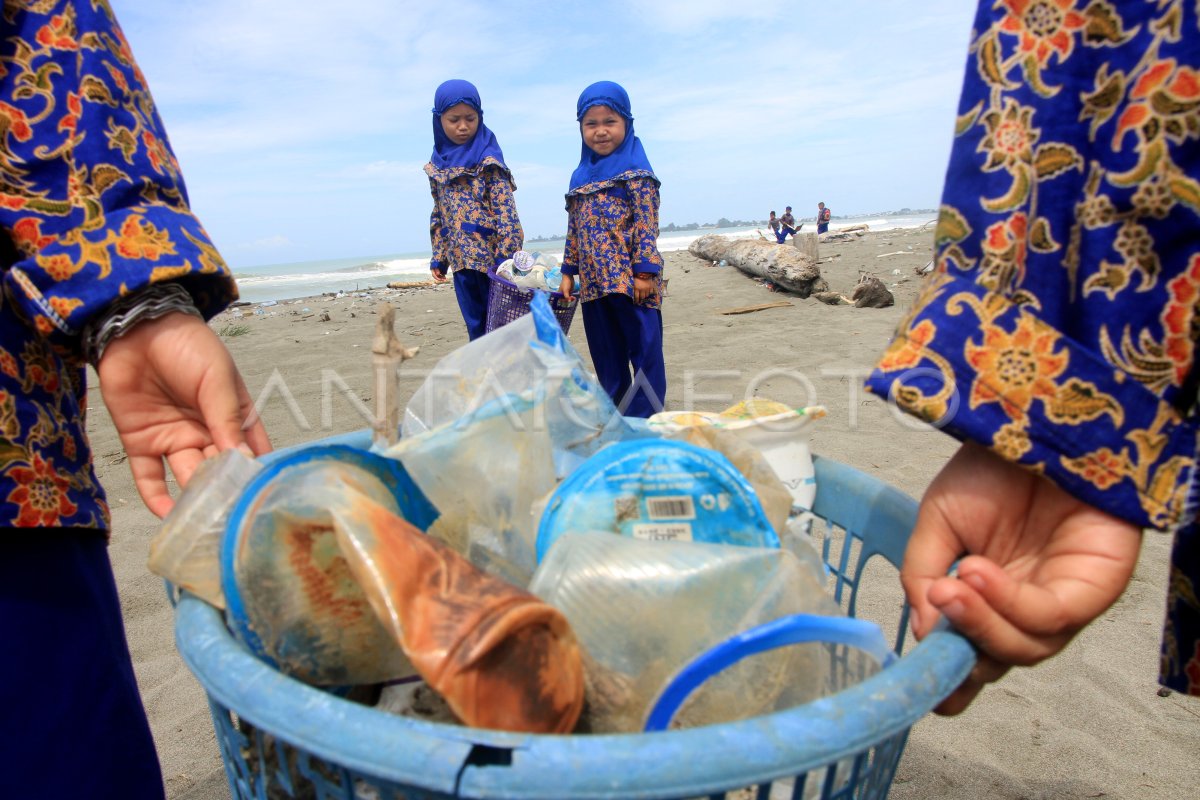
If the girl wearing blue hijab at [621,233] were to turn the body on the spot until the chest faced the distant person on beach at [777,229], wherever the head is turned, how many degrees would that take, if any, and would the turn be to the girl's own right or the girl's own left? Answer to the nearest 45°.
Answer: approximately 135° to the girl's own right

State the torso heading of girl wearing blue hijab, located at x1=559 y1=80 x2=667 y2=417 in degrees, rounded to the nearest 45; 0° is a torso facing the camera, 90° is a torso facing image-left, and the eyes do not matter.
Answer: approximately 45°

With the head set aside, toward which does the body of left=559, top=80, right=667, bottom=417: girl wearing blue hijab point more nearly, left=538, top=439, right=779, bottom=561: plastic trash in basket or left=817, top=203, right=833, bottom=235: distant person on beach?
the plastic trash in basket

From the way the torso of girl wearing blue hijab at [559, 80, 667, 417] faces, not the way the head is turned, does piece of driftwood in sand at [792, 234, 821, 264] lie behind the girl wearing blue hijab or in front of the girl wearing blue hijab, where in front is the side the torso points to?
behind

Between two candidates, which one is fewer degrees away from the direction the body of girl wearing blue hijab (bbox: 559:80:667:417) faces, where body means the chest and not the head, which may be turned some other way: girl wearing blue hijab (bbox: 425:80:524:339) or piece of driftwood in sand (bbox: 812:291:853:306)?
the girl wearing blue hijab

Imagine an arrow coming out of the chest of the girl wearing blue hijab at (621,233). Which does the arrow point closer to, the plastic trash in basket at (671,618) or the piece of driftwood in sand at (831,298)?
the plastic trash in basket

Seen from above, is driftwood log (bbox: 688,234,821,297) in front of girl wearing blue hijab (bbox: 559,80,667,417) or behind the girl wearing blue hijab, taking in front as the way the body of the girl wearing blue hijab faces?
behind

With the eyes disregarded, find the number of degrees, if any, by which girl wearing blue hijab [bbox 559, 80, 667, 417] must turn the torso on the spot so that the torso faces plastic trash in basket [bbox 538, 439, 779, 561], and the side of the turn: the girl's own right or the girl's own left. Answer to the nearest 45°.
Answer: approximately 45° to the girl's own left

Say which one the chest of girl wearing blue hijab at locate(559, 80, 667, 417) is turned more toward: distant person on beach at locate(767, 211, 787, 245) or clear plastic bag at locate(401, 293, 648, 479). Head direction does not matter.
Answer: the clear plastic bag
